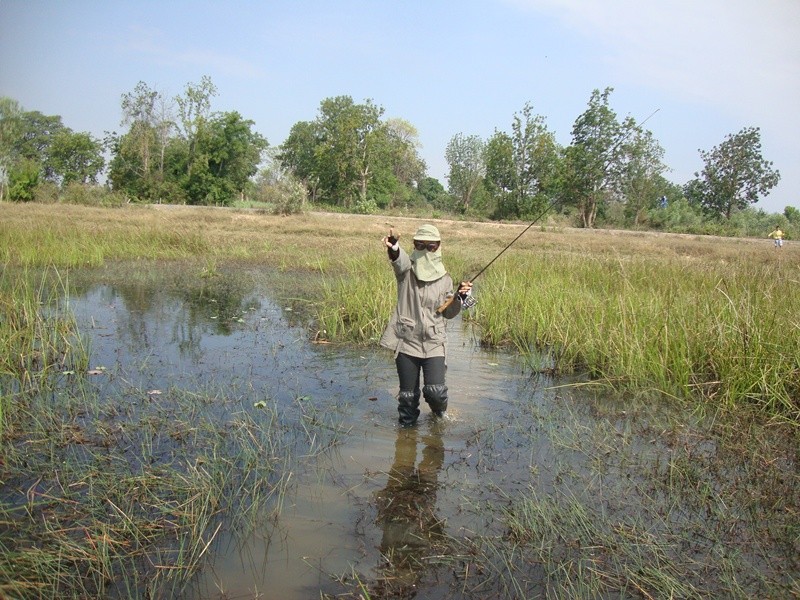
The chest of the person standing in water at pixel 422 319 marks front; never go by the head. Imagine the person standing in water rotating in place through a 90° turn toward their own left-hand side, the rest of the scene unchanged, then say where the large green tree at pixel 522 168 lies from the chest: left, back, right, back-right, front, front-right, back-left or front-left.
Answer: left

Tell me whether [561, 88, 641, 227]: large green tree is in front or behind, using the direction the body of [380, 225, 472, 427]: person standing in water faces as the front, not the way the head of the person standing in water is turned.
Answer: behind

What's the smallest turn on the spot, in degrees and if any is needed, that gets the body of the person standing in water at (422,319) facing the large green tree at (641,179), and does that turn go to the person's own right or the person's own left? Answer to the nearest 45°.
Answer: approximately 180°

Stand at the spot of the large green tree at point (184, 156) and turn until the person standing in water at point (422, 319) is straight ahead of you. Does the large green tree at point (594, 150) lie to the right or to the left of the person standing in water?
left

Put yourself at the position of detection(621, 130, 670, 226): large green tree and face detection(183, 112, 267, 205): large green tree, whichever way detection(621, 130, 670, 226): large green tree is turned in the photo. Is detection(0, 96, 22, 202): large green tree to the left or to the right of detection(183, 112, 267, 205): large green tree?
left

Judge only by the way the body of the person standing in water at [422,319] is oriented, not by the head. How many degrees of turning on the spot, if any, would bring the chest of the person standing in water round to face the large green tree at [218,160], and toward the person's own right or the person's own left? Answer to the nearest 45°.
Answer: approximately 180°

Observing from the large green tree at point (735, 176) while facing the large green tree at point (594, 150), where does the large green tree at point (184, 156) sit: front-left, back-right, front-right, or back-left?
front-right

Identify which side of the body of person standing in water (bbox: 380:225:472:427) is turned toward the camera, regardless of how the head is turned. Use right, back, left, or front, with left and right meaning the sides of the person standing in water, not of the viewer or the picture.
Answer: front
